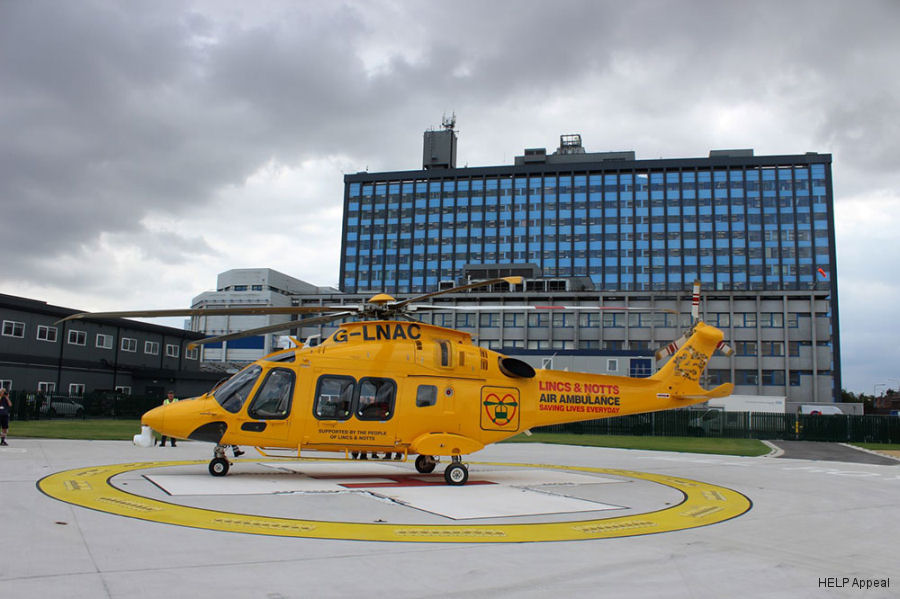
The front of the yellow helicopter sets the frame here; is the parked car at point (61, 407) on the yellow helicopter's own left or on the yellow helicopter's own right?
on the yellow helicopter's own right

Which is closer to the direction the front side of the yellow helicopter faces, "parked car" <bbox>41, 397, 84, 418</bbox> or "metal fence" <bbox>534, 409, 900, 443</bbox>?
the parked car

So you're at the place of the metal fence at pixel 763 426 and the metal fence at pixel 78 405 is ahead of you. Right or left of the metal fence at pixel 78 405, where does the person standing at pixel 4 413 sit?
left

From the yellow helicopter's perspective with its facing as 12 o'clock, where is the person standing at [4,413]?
The person standing is roughly at 1 o'clock from the yellow helicopter.

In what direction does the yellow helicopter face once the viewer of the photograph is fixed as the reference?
facing to the left of the viewer

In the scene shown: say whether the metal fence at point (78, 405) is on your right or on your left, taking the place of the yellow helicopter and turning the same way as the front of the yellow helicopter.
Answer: on your right

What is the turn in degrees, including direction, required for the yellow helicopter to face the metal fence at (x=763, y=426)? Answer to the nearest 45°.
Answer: approximately 135° to its right

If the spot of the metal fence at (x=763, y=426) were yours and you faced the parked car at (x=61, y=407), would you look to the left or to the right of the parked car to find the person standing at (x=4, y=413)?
left
